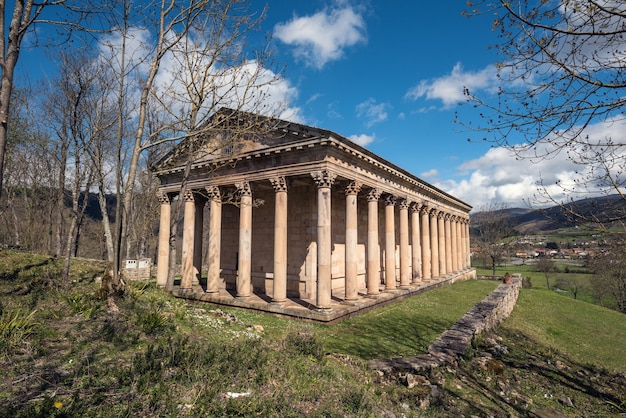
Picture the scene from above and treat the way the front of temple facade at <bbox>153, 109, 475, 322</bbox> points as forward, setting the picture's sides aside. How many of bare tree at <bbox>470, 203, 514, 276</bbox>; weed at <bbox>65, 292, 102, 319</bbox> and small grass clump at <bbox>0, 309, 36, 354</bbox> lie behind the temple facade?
1

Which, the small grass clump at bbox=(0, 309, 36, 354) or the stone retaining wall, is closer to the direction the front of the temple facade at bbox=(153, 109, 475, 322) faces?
the small grass clump

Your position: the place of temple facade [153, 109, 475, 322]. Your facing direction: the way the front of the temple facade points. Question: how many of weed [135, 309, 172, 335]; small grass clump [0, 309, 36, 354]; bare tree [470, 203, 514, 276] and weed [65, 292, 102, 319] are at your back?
1

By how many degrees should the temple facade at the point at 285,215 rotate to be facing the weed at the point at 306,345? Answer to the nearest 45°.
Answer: approximately 45° to its left

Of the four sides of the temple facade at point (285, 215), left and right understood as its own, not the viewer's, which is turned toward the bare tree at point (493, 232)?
back

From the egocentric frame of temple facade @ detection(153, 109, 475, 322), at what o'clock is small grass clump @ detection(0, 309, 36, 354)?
The small grass clump is roughly at 11 o'clock from the temple facade.

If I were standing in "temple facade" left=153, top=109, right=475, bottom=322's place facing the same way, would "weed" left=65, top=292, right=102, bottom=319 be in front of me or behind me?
in front

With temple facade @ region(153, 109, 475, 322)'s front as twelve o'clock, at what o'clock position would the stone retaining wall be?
The stone retaining wall is roughly at 9 o'clock from the temple facade.
